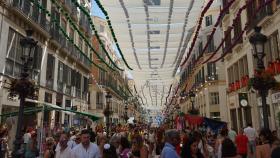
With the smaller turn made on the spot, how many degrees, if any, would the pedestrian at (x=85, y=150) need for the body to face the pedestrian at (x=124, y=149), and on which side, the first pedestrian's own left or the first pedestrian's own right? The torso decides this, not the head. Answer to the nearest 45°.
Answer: approximately 135° to the first pedestrian's own left

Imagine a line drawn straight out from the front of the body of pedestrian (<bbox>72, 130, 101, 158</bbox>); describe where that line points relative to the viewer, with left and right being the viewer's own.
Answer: facing the viewer

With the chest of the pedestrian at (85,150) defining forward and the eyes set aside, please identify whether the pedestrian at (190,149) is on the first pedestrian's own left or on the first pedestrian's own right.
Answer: on the first pedestrian's own left

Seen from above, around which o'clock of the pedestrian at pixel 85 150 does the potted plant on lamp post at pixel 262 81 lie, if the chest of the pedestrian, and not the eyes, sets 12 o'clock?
The potted plant on lamp post is roughly at 8 o'clock from the pedestrian.
